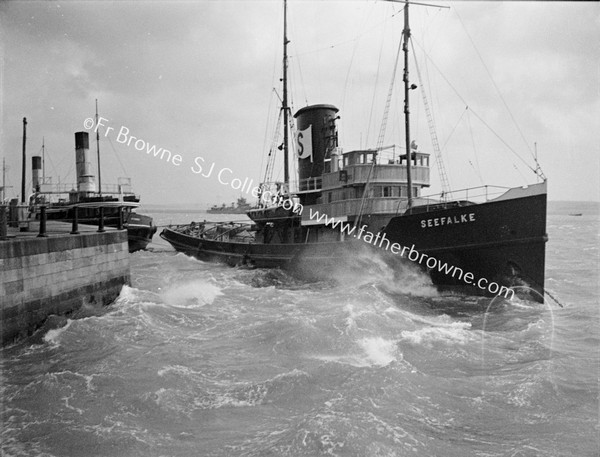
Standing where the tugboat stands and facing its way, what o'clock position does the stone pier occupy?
The stone pier is roughly at 3 o'clock from the tugboat.

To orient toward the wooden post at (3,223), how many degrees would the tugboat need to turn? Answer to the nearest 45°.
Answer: approximately 90° to its right

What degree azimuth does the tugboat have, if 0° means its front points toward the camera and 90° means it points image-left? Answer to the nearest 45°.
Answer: approximately 315°
